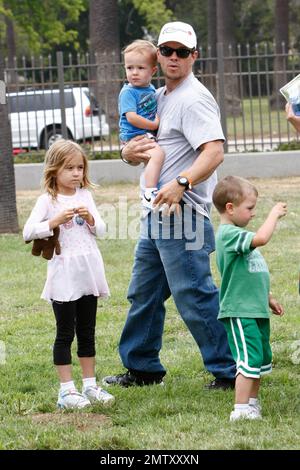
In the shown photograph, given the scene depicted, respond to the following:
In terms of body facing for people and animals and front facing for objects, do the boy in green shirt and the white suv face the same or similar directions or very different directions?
very different directions

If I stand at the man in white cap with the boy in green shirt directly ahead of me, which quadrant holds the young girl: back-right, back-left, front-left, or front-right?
back-right

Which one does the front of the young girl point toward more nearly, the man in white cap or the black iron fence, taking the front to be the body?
the man in white cap

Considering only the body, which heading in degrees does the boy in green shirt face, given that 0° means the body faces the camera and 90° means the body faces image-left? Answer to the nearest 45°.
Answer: approximately 315°

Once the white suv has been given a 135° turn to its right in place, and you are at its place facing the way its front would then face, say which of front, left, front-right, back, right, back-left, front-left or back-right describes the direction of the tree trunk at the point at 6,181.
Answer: right

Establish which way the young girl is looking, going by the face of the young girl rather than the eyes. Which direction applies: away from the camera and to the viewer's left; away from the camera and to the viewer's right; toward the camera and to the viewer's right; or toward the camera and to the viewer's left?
toward the camera and to the viewer's right

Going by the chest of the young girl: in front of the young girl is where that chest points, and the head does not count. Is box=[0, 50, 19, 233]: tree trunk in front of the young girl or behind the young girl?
behind

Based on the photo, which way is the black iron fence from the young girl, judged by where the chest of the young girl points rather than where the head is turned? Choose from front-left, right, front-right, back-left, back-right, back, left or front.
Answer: back-left

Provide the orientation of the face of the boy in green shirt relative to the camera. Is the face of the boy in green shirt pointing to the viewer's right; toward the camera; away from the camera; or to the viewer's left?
to the viewer's right

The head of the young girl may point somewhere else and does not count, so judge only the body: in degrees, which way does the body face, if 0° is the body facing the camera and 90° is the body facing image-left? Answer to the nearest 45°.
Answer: approximately 315°
